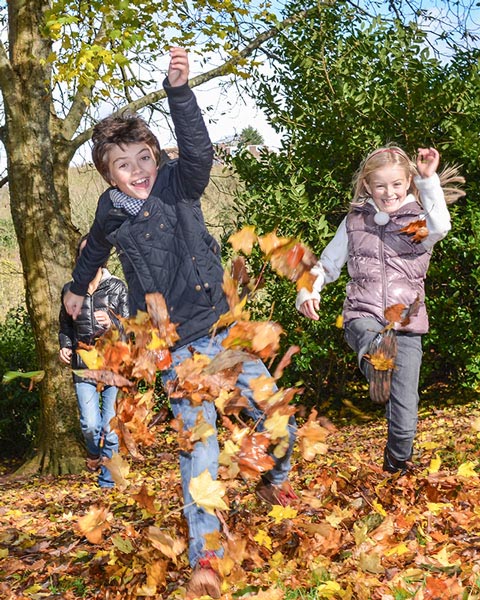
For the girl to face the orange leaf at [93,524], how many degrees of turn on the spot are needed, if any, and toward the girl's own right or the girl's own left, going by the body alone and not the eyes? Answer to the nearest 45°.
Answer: approximately 45° to the girl's own right

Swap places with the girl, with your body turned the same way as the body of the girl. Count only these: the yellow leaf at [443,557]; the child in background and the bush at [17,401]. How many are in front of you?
1

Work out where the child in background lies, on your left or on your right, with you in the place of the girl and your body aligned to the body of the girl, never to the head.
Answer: on your right

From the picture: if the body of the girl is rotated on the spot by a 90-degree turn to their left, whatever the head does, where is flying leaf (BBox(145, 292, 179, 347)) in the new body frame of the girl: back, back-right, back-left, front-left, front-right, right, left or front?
back-right

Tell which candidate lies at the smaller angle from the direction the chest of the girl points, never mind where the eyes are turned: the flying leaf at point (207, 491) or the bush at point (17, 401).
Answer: the flying leaf

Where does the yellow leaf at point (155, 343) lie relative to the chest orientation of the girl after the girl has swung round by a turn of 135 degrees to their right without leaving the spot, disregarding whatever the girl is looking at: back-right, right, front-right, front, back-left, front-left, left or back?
left

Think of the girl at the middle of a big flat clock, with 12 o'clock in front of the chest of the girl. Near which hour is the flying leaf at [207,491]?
The flying leaf is roughly at 1 o'clock from the girl.
